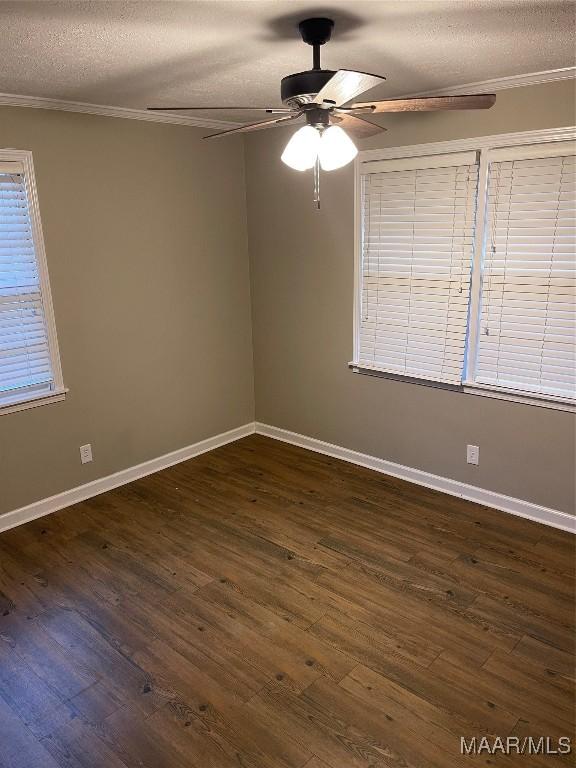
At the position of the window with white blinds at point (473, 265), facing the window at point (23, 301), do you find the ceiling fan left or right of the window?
left

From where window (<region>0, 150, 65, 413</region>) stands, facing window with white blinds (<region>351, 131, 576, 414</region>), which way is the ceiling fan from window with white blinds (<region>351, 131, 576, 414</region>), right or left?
right

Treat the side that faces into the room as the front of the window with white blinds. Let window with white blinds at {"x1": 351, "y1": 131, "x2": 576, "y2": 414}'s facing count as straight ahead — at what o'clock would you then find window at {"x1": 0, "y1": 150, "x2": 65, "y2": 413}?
The window is roughly at 1 o'clock from the window with white blinds.

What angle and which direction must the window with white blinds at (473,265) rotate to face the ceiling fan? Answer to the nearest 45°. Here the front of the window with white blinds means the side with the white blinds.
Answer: approximately 45° to its left

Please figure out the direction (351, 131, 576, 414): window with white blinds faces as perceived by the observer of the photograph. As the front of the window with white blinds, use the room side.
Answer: facing the viewer and to the left of the viewer
